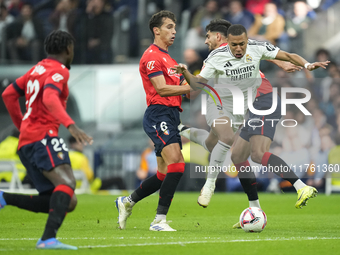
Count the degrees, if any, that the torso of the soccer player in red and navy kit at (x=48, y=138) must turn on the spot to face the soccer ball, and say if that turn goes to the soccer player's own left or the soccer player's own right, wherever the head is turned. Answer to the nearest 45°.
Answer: approximately 45° to the soccer player's own right

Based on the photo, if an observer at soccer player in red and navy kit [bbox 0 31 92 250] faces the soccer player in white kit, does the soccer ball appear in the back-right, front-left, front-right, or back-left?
front-right

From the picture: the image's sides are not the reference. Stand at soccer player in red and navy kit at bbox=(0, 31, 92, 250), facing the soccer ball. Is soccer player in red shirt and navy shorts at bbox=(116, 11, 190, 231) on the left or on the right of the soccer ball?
left

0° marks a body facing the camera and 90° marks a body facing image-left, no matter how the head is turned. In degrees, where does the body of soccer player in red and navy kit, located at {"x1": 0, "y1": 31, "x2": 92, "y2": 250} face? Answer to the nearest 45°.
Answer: approximately 225°

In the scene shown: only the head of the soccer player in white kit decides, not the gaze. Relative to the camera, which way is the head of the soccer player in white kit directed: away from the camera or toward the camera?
toward the camera

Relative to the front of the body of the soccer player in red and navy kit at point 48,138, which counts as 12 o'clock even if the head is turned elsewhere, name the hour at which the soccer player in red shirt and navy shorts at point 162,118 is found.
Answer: the soccer player in red shirt and navy shorts at point 162,118 is roughly at 12 o'clock from the soccer player in red and navy kit at point 48,138.

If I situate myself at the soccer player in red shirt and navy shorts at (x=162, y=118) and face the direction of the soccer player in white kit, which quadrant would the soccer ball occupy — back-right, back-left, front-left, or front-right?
front-right

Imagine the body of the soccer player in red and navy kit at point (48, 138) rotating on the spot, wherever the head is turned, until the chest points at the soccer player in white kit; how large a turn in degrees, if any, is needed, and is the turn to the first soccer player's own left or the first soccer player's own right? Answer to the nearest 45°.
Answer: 0° — they already face them
